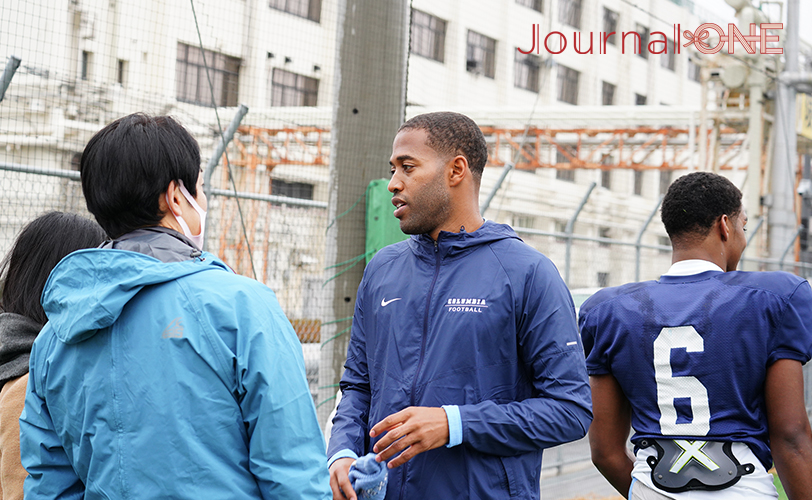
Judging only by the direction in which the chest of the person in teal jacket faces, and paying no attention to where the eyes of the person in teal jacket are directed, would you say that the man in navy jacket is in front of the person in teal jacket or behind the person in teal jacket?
in front

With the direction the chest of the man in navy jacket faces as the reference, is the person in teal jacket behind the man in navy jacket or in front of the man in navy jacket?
in front

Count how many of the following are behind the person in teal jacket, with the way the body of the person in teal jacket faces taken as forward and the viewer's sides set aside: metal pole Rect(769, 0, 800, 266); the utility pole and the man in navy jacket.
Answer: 0

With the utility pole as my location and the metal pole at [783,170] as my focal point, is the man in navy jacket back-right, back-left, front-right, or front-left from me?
back-right

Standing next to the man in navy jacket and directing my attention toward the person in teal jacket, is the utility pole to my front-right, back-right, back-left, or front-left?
back-right

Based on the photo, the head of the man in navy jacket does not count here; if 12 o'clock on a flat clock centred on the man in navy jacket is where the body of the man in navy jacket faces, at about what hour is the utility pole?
The utility pole is roughly at 4 o'clock from the man in navy jacket.

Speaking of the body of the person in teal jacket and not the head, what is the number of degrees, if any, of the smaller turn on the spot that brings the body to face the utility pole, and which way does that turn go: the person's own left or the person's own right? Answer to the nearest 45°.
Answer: approximately 45° to the person's own left

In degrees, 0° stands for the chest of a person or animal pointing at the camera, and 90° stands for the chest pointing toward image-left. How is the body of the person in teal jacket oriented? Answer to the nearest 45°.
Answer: approximately 225°

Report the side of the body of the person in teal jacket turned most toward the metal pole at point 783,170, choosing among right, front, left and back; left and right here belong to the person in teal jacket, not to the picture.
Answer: front

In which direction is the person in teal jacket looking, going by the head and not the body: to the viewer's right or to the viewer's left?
to the viewer's right

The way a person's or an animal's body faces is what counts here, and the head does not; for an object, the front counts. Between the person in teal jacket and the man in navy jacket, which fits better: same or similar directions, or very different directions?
very different directions
